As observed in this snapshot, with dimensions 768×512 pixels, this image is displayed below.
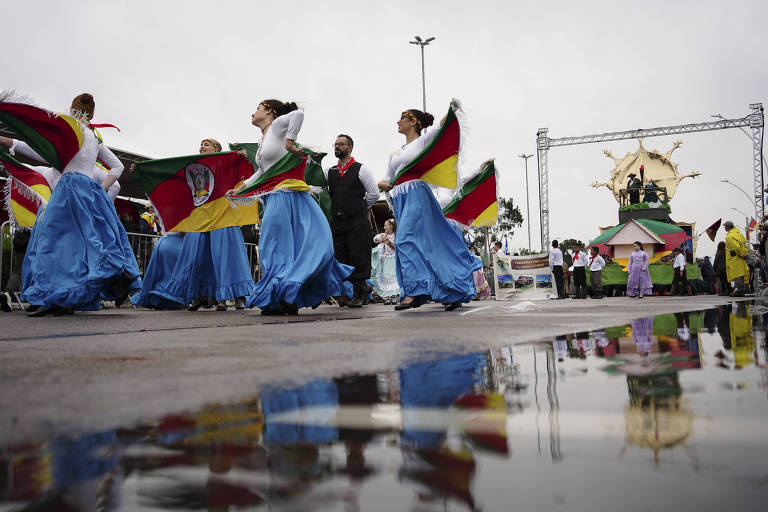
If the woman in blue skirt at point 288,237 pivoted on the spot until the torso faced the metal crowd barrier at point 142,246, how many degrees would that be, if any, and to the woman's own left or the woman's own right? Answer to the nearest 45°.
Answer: approximately 45° to the woman's own right

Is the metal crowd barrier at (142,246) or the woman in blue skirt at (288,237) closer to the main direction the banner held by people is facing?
the woman in blue skirt

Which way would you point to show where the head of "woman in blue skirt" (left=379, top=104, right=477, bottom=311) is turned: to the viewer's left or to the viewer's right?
to the viewer's left

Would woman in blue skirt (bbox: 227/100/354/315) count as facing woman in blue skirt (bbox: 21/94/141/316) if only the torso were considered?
yes

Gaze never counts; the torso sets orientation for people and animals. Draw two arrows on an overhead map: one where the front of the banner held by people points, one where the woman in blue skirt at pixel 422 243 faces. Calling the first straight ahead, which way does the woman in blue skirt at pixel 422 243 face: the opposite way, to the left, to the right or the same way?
to the right

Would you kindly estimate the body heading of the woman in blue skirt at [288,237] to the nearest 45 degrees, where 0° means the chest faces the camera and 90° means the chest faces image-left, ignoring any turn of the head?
approximately 90°

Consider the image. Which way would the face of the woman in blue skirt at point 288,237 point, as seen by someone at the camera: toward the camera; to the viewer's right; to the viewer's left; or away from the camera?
to the viewer's left

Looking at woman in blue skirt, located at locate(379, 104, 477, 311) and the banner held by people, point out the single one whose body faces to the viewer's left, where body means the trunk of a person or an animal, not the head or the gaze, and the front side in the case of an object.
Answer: the woman in blue skirt

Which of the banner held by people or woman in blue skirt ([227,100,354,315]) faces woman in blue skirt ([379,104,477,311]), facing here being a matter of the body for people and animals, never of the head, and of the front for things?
the banner held by people

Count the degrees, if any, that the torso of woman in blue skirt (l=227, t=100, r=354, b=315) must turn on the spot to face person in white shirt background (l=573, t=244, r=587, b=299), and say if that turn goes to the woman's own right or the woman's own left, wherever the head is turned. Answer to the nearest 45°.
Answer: approximately 135° to the woman's own right

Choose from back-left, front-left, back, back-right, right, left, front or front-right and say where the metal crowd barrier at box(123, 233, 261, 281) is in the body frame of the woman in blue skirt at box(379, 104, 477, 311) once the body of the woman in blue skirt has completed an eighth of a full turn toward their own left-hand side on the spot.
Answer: right

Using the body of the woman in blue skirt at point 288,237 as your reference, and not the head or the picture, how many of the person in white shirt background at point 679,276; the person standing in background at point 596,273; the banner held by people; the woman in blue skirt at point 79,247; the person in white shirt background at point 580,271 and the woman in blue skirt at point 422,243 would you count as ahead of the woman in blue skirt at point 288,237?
1

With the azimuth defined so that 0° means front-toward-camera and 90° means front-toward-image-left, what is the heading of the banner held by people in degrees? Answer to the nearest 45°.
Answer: approximately 0°

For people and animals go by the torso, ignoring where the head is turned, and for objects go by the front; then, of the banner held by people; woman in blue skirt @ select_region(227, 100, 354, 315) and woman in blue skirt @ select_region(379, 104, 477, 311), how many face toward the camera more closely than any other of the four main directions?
1
